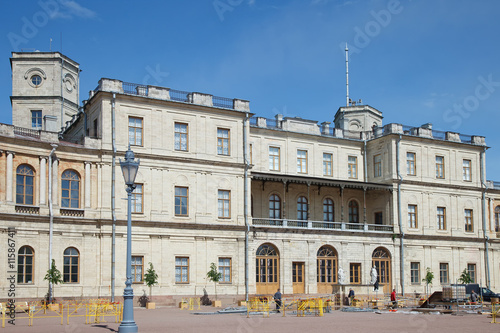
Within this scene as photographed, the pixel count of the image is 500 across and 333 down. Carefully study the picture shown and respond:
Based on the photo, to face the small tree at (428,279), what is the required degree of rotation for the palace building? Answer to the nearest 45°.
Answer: approximately 90° to its left

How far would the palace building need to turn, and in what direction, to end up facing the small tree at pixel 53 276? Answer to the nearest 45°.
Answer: approximately 90° to its right

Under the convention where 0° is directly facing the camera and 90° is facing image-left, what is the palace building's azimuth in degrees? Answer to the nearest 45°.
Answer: approximately 315°
